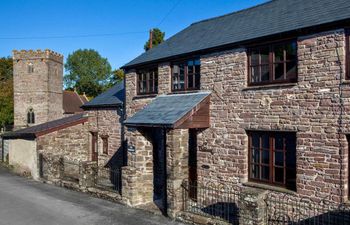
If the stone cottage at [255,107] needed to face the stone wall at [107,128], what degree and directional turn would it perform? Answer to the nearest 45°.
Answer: approximately 90° to its right

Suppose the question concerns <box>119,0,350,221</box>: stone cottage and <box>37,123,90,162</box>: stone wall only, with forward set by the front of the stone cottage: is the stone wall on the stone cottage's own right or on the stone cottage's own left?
on the stone cottage's own right

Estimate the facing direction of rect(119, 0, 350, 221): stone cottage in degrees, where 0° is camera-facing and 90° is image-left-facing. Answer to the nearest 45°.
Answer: approximately 45°

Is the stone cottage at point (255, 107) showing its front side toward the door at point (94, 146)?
no

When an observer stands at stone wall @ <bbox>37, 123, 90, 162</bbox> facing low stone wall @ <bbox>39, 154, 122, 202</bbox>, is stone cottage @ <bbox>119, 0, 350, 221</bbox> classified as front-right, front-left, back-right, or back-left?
front-left

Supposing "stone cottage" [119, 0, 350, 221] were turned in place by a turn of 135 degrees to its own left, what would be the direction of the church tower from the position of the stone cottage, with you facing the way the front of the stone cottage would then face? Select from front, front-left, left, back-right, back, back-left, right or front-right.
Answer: back-left

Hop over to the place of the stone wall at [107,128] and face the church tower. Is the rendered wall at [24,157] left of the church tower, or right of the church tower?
left

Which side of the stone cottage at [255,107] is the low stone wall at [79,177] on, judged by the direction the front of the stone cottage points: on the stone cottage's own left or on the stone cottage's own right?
on the stone cottage's own right

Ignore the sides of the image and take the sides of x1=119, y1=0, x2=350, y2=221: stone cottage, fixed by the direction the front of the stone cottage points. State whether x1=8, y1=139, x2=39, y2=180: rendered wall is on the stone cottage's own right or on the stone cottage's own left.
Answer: on the stone cottage's own right

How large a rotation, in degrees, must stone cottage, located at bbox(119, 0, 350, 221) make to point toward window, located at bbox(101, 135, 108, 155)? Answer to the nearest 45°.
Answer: approximately 90° to its right
